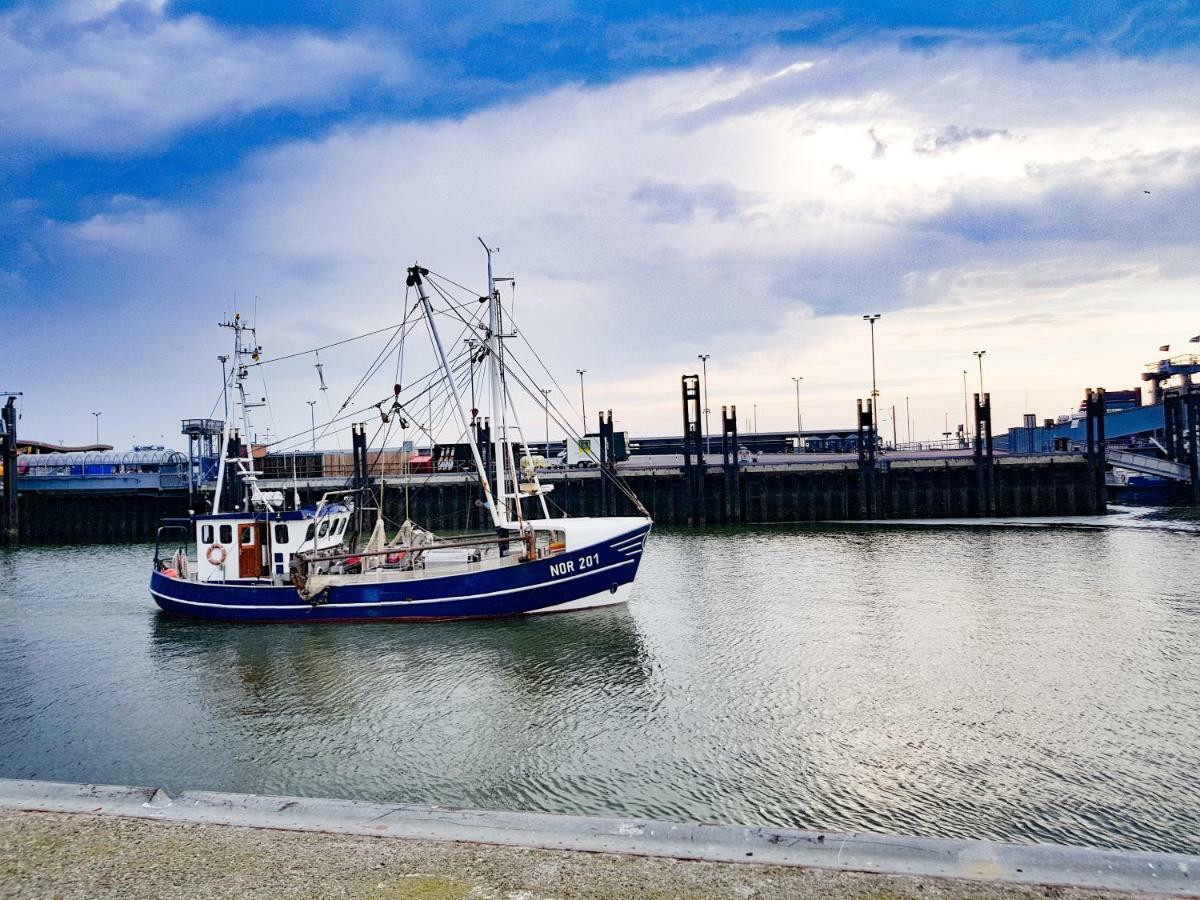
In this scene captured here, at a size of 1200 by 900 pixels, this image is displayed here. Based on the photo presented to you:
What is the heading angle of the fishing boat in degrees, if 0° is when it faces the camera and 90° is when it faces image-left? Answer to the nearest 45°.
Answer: approximately 270°
